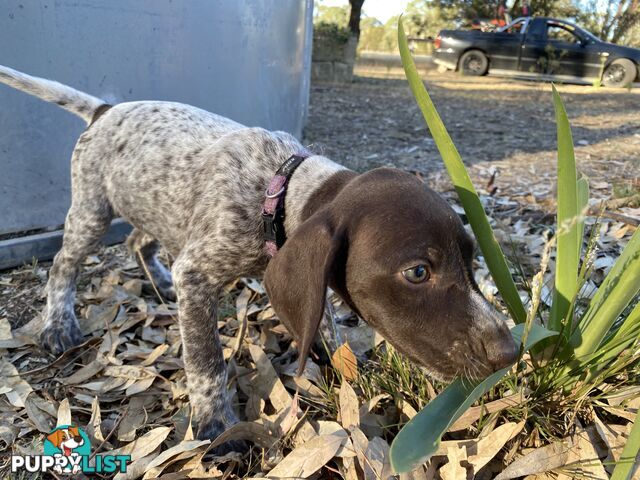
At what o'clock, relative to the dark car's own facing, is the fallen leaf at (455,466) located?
The fallen leaf is roughly at 3 o'clock from the dark car.

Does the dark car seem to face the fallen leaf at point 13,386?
no

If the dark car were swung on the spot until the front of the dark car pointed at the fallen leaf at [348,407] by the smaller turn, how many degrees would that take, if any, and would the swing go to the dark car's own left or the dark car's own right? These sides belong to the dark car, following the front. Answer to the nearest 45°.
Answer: approximately 90° to the dark car's own right

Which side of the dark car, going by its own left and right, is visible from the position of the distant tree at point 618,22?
left

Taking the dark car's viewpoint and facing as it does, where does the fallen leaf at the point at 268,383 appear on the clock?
The fallen leaf is roughly at 3 o'clock from the dark car.

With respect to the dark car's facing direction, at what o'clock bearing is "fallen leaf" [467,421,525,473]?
The fallen leaf is roughly at 3 o'clock from the dark car.

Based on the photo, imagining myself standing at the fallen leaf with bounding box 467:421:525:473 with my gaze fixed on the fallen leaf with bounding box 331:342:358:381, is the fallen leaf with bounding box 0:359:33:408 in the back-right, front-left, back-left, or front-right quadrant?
front-left

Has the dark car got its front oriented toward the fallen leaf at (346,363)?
no

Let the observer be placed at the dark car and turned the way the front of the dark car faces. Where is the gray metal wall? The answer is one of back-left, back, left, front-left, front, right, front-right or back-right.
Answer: right

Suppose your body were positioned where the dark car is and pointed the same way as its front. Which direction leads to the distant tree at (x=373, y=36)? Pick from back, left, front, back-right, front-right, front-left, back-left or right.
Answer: back-left

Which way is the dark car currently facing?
to the viewer's right

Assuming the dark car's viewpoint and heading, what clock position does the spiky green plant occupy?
The spiky green plant is roughly at 3 o'clock from the dark car.

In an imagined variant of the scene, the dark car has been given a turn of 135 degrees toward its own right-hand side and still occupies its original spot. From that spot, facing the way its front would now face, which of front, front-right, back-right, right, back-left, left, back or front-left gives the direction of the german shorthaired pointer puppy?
front-left

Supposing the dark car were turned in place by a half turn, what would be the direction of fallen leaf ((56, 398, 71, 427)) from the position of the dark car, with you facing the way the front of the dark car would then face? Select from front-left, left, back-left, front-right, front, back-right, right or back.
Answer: left

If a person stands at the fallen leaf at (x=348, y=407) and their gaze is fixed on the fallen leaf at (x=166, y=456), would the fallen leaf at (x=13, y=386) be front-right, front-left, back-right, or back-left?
front-right

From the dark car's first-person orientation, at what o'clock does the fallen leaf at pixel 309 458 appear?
The fallen leaf is roughly at 3 o'clock from the dark car.

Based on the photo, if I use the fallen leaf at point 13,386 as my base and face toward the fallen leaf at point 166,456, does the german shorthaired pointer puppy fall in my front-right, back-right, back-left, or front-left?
front-left
